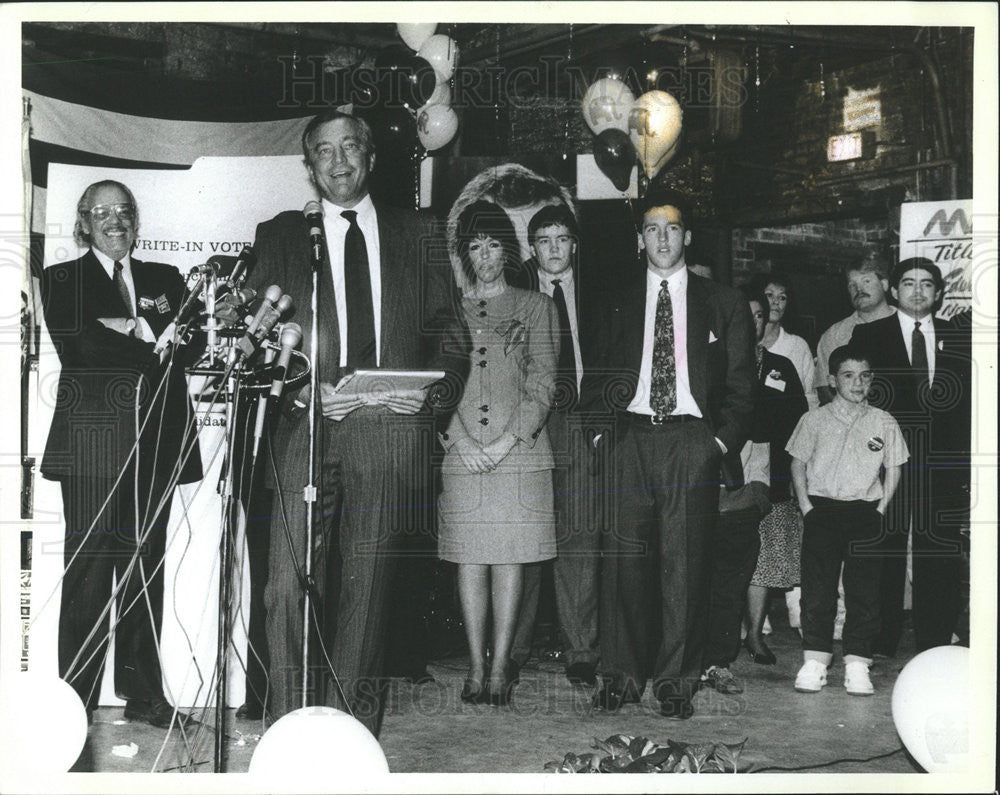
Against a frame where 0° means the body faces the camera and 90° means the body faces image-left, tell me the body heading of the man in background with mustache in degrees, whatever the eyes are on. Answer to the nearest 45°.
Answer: approximately 45°

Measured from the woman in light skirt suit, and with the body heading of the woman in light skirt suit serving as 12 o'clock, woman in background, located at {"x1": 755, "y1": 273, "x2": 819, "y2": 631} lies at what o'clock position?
The woman in background is roughly at 7 o'clock from the woman in light skirt suit.

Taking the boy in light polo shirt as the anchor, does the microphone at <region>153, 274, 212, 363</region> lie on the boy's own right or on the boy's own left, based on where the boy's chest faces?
on the boy's own right

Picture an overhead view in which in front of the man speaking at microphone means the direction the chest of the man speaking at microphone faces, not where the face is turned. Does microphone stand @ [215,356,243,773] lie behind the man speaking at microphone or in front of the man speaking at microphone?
in front

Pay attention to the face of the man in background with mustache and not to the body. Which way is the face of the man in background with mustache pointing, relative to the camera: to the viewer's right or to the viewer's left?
to the viewer's left
